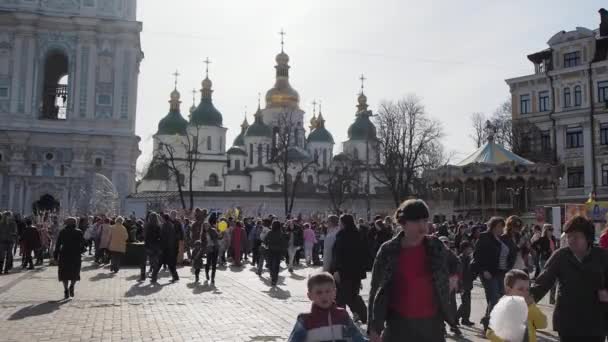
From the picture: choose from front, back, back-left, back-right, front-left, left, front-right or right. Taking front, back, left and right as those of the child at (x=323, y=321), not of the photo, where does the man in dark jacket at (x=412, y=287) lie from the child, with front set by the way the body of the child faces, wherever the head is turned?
left

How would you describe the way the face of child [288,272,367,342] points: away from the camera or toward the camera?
toward the camera

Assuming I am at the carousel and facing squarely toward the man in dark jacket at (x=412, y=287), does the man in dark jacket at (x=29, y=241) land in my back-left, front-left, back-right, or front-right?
front-right

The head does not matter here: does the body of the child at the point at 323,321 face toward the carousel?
no

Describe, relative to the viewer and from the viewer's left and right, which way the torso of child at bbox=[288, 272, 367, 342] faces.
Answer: facing the viewer

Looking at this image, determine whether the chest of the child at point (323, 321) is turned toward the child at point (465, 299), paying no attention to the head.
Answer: no

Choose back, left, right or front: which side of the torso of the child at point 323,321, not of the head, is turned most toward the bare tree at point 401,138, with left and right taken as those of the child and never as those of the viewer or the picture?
back

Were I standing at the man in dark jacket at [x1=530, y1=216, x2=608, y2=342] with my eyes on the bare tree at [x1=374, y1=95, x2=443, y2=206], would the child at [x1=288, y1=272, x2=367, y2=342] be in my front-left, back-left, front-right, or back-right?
back-left

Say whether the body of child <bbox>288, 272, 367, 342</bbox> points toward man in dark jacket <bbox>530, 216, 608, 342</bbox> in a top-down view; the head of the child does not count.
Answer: no

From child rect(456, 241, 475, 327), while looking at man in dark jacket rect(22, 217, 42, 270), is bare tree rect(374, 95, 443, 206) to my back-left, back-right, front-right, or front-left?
front-right

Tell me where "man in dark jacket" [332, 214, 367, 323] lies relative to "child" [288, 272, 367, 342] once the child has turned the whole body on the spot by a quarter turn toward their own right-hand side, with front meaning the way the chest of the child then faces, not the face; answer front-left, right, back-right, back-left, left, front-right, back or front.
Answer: right
